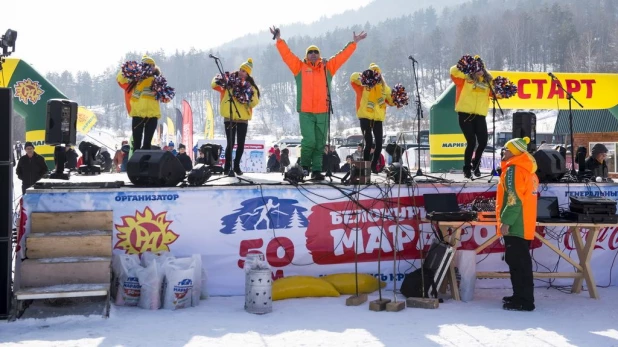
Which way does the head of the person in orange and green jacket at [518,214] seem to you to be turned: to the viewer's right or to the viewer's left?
to the viewer's left

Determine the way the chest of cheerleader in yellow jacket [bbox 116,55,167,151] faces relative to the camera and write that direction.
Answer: toward the camera

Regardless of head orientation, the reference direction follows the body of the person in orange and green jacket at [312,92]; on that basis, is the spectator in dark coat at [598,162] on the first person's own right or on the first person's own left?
on the first person's own left

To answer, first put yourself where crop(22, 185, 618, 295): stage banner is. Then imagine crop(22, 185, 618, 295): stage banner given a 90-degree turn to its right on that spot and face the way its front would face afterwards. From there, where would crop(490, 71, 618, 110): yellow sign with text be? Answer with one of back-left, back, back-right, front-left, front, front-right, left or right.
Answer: back-right

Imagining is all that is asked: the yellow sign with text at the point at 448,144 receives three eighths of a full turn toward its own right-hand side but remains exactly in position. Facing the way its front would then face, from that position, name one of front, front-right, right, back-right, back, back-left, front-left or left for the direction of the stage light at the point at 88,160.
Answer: left

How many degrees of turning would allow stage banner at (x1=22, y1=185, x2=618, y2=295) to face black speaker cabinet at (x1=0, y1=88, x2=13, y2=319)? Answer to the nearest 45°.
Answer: approximately 45° to its right

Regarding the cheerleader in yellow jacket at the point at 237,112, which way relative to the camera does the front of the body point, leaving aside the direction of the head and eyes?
toward the camera

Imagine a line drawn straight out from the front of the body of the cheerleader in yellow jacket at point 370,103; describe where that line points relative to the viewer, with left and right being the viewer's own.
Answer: facing the viewer

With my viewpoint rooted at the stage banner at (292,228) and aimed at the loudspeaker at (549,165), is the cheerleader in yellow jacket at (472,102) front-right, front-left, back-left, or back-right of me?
front-left

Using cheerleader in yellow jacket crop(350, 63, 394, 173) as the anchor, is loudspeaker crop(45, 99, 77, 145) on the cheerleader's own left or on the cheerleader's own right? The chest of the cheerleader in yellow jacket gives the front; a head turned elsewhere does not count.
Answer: on the cheerleader's own right

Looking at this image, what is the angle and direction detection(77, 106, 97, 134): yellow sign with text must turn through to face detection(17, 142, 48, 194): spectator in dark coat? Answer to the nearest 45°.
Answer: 0° — it already faces them

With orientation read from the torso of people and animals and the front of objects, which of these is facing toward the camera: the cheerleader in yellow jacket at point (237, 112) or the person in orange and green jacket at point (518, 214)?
the cheerleader in yellow jacket

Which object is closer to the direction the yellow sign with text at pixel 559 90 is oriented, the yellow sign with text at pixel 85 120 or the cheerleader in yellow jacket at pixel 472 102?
the cheerleader in yellow jacket
